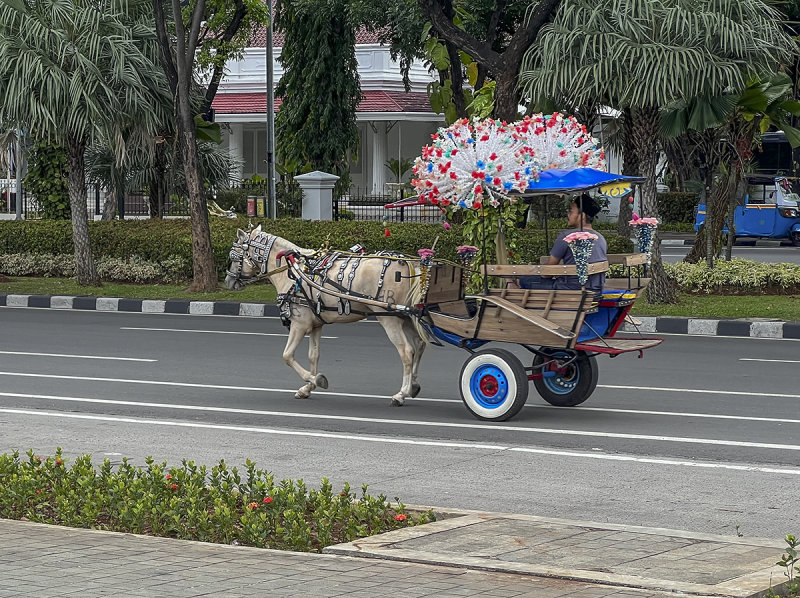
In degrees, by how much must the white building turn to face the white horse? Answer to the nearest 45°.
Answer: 0° — it already faces it

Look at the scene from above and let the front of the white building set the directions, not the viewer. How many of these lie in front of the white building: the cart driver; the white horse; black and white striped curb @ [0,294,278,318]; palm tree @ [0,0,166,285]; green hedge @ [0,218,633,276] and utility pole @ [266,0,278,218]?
6

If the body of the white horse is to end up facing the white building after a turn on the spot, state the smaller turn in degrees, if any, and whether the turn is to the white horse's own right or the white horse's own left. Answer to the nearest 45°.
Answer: approximately 90° to the white horse's own right

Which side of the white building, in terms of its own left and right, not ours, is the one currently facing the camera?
front

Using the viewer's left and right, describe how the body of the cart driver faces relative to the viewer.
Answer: facing to the left of the viewer

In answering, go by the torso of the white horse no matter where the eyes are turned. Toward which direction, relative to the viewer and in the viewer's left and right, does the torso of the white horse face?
facing to the left of the viewer

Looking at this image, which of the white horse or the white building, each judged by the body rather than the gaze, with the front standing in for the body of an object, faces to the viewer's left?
the white horse

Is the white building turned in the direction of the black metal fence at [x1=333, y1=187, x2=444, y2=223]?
yes

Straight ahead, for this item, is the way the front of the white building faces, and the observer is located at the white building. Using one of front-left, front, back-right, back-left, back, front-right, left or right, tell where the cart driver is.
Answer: front

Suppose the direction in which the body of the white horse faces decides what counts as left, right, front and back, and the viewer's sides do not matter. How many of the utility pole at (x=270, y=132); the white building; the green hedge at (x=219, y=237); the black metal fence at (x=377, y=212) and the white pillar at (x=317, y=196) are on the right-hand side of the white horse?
5

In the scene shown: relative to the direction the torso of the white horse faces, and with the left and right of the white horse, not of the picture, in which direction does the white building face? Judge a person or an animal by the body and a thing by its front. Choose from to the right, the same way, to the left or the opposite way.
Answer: to the left

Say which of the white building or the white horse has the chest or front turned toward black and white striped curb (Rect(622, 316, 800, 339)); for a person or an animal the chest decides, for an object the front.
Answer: the white building

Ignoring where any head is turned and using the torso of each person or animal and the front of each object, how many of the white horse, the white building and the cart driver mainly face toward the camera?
1

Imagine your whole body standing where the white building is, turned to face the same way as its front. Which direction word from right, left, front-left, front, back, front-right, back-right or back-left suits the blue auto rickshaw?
front-left

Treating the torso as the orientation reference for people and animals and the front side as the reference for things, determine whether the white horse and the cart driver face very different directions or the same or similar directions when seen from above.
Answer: same or similar directions

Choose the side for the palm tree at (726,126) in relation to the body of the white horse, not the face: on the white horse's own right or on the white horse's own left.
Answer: on the white horse's own right
